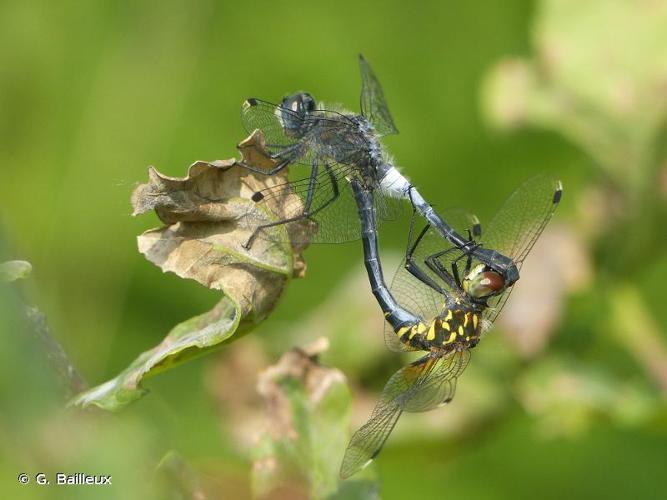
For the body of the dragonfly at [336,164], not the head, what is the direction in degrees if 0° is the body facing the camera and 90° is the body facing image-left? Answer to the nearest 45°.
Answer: approximately 90°

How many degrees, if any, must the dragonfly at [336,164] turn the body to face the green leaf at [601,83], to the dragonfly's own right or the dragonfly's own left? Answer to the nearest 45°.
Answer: approximately 135° to the dragonfly's own right
